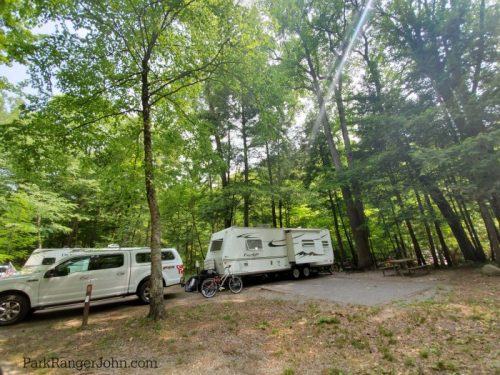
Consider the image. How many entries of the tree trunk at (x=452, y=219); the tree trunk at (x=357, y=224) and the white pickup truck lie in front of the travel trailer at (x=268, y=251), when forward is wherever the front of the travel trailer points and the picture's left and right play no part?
1

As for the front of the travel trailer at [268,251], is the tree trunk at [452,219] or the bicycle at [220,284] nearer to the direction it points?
the bicycle

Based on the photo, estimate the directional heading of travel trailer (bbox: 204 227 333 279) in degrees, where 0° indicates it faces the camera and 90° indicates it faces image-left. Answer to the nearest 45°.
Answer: approximately 45°

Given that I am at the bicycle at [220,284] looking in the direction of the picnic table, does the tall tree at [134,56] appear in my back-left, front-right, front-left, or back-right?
back-right

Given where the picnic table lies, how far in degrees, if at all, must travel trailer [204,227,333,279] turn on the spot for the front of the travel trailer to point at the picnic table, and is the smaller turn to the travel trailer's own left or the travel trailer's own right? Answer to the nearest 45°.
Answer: approximately 135° to the travel trailer's own left

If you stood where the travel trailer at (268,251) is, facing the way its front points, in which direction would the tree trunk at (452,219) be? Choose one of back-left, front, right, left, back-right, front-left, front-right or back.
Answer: back-left

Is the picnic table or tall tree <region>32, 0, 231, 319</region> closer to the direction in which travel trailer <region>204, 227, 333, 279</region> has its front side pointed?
the tall tree

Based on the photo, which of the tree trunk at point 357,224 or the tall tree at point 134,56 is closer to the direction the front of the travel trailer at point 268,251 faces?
the tall tree

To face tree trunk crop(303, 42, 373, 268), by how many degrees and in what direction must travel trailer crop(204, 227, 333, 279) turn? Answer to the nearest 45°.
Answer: approximately 180°

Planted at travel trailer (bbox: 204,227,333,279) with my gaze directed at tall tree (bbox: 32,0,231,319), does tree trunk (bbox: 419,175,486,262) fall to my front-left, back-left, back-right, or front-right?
back-left

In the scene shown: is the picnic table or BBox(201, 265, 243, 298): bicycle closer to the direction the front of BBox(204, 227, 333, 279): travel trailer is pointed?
the bicycle

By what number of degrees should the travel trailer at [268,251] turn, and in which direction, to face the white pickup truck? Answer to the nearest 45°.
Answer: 0° — it already faces it
